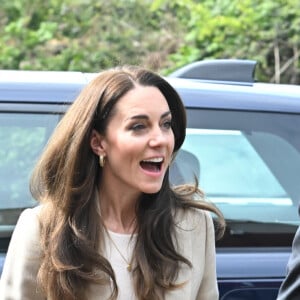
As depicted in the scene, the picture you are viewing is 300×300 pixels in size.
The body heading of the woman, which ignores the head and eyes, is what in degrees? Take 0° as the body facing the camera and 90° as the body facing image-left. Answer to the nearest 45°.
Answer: approximately 315°
